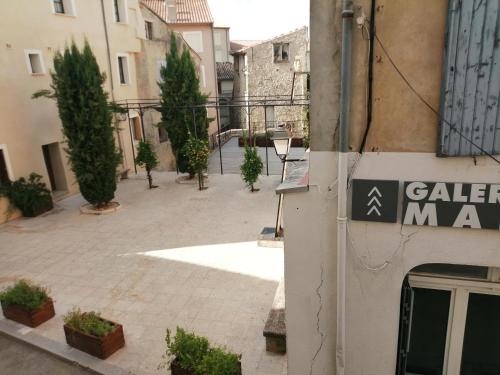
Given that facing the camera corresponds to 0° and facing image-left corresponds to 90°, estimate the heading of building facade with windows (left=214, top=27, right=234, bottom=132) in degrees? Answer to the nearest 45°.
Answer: approximately 0°

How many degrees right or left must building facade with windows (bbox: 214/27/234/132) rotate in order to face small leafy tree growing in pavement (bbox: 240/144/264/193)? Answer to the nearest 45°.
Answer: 0° — it already faces it

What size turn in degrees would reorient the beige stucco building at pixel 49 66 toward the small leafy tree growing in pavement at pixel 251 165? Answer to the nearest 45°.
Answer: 0° — it already faces it
